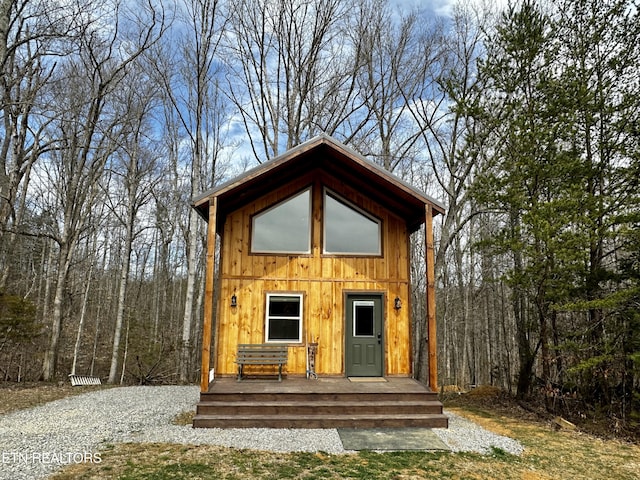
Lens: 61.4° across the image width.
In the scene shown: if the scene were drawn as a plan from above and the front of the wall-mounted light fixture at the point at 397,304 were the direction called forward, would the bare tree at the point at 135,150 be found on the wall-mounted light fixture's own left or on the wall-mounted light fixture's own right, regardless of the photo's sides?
on the wall-mounted light fixture's own right

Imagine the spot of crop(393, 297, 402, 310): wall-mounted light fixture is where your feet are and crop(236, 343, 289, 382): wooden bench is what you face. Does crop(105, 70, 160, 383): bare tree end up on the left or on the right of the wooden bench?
right

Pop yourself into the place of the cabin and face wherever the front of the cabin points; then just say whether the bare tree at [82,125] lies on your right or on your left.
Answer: on your right

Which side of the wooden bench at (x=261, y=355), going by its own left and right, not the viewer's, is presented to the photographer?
front

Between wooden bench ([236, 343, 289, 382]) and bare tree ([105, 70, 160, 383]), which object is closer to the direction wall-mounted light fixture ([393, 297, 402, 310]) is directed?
the wooden bench

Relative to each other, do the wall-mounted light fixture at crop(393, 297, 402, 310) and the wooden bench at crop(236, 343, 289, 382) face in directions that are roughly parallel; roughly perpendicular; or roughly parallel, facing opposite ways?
roughly parallel

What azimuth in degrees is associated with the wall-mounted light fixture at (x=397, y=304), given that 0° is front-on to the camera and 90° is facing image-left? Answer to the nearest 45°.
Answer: approximately 0°

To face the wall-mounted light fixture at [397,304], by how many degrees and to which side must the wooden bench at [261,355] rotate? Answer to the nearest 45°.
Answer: approximately 90° to its left

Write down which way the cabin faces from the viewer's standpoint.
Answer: facing the viewer

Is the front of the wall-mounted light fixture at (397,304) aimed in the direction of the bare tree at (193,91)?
no

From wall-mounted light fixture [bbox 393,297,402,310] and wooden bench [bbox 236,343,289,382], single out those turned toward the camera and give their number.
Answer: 2
